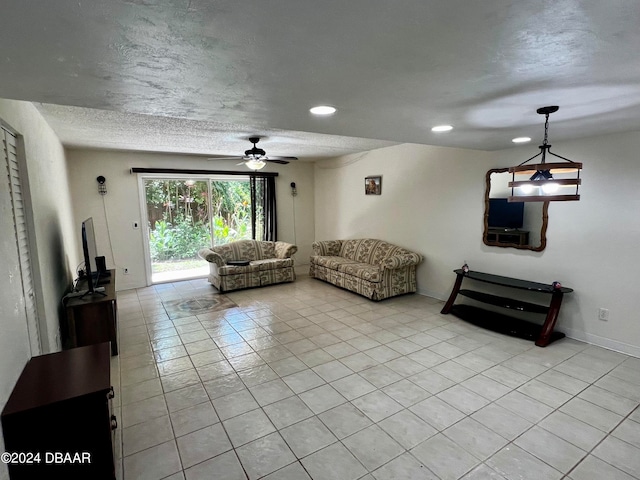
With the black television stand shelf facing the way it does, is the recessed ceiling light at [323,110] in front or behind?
in front

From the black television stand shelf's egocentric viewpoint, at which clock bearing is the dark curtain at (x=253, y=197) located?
The dark curtain is roughly at 2 o'clock from the black television stand shelf.

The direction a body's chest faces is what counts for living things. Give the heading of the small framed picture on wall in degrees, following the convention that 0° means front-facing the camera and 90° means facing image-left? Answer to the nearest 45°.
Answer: approximately 45°

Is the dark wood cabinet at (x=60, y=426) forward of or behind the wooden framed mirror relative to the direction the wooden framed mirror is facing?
forward

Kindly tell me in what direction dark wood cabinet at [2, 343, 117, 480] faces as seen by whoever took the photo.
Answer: facing to the right of the viewer

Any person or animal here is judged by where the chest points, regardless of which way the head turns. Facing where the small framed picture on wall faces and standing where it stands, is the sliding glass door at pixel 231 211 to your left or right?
on your right

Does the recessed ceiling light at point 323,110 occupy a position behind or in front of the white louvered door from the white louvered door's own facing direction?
in front

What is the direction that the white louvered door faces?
to the viewer's right

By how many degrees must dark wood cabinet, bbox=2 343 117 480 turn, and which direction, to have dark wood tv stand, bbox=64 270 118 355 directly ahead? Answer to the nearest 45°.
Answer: approximately 90° to its left

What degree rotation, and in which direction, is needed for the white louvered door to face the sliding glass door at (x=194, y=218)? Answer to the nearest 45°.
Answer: approximately 45° to its left

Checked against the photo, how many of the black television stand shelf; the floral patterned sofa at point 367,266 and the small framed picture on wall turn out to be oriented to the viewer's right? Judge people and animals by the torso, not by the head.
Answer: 0

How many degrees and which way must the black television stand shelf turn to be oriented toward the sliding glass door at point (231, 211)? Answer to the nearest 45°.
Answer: approximately 45° to its right

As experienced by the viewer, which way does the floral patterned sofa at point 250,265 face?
facing the viewer and to the right of the viewer

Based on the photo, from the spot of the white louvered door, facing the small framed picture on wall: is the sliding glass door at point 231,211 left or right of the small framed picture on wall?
left

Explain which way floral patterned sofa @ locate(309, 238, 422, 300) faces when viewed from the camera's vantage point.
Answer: facing the viewer and to the left of the viewer
